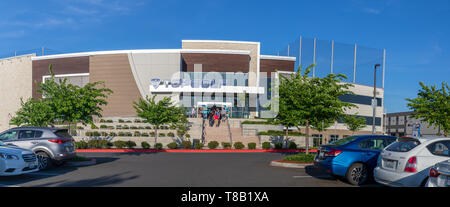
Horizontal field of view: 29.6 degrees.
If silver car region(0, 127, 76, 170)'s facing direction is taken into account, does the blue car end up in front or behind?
behind

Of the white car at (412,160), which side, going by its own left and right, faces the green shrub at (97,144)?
left

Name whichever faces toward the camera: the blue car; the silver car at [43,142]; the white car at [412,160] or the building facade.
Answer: the building facade

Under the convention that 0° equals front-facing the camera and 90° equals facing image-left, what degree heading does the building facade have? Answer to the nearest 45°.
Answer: approximately 0°

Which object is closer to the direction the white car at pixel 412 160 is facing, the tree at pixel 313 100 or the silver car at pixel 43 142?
the tree

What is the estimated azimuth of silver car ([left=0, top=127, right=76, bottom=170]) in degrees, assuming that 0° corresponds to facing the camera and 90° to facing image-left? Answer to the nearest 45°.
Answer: approximately 135°
